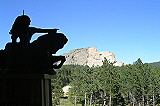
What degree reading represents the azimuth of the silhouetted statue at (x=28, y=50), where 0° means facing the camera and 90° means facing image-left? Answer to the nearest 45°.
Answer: approximately 270°
